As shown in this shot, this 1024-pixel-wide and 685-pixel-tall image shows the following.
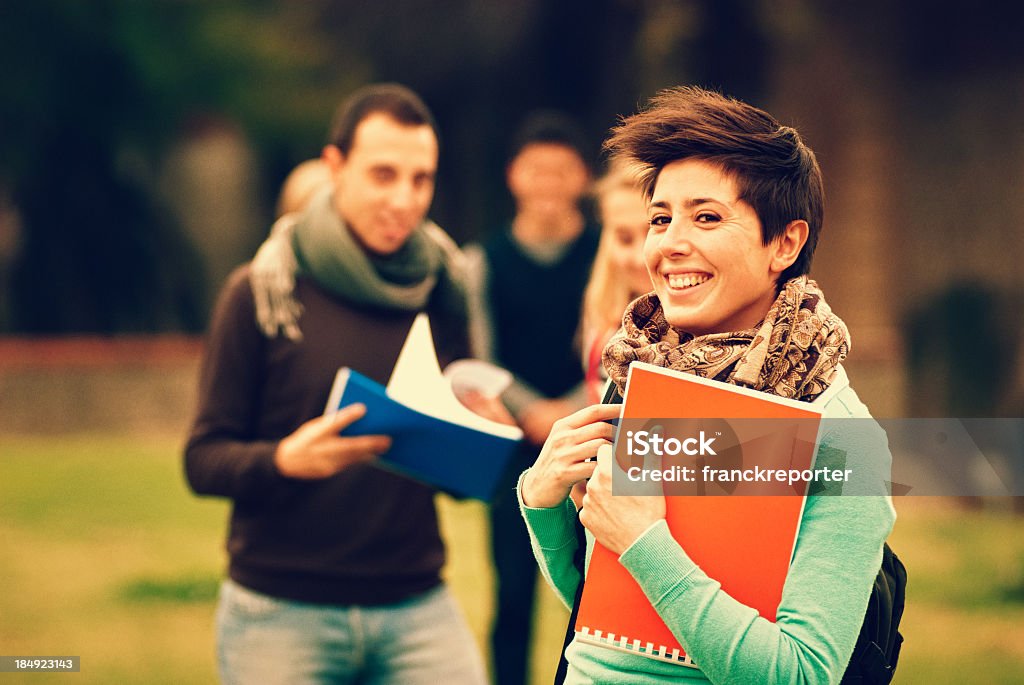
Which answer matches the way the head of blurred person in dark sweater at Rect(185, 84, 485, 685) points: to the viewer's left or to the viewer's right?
to the viewer's right

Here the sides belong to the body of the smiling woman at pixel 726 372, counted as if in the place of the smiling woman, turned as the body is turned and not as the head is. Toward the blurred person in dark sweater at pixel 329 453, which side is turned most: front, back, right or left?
right

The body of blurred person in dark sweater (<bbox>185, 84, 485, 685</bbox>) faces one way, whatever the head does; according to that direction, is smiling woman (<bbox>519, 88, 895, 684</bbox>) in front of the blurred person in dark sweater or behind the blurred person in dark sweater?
in front

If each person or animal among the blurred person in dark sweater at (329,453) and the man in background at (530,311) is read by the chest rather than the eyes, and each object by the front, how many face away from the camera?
0

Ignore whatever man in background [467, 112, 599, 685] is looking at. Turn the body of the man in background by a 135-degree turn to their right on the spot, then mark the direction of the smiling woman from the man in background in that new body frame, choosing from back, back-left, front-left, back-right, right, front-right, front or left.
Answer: back-left

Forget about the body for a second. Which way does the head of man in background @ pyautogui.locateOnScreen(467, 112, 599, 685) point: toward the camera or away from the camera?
toward the camera

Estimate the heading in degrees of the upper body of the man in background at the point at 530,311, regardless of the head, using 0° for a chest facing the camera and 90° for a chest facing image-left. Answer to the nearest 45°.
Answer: approximately 0°
